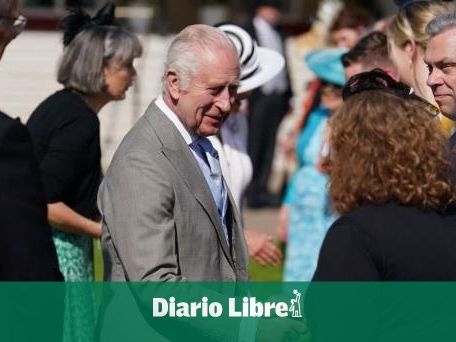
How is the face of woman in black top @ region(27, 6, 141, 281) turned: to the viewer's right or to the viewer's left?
to the viewer's right

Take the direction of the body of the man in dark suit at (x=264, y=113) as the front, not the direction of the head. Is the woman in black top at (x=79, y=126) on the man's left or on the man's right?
on the man's right

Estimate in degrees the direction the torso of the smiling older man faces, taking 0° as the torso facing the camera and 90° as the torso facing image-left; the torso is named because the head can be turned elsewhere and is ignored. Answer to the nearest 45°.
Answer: approximately 315°

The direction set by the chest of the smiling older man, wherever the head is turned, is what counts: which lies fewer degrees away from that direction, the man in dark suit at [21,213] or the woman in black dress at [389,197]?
the woman in black dress

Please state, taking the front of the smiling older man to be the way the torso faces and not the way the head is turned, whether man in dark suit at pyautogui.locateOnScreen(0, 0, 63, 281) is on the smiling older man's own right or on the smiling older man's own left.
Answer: on the smiling older man's own right

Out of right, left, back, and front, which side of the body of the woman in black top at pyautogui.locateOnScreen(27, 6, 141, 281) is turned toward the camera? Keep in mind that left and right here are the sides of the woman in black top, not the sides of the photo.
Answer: right
